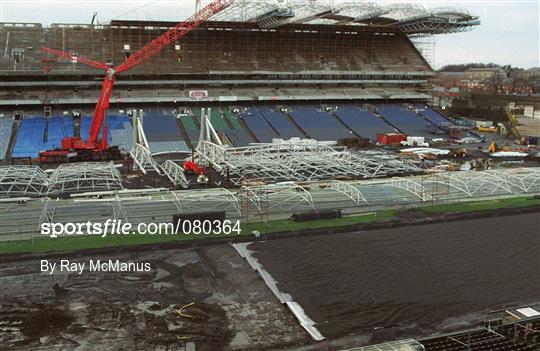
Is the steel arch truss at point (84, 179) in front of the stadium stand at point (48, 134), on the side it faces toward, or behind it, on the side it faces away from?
in front

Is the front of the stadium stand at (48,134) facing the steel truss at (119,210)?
yes

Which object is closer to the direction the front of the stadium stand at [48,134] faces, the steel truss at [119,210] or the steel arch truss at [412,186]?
the steel truss

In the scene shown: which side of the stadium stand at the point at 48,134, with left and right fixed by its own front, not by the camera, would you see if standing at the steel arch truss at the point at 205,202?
front

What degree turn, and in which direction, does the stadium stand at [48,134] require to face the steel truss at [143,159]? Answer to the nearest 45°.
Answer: approximately 45° to its left

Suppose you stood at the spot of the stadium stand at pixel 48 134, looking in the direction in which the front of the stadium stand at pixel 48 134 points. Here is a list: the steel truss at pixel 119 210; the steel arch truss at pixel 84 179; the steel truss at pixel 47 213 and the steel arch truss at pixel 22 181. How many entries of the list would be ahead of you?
4

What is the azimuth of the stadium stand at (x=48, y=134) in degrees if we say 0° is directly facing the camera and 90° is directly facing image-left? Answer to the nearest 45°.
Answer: approximately 0°

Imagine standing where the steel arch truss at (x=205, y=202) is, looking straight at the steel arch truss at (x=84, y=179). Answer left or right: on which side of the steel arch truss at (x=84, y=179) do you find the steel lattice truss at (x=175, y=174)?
right

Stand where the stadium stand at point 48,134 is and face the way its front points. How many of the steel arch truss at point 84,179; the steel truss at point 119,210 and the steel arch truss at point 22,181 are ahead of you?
3

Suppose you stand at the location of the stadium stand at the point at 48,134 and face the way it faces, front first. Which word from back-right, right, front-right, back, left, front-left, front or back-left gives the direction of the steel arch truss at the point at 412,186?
front-left
